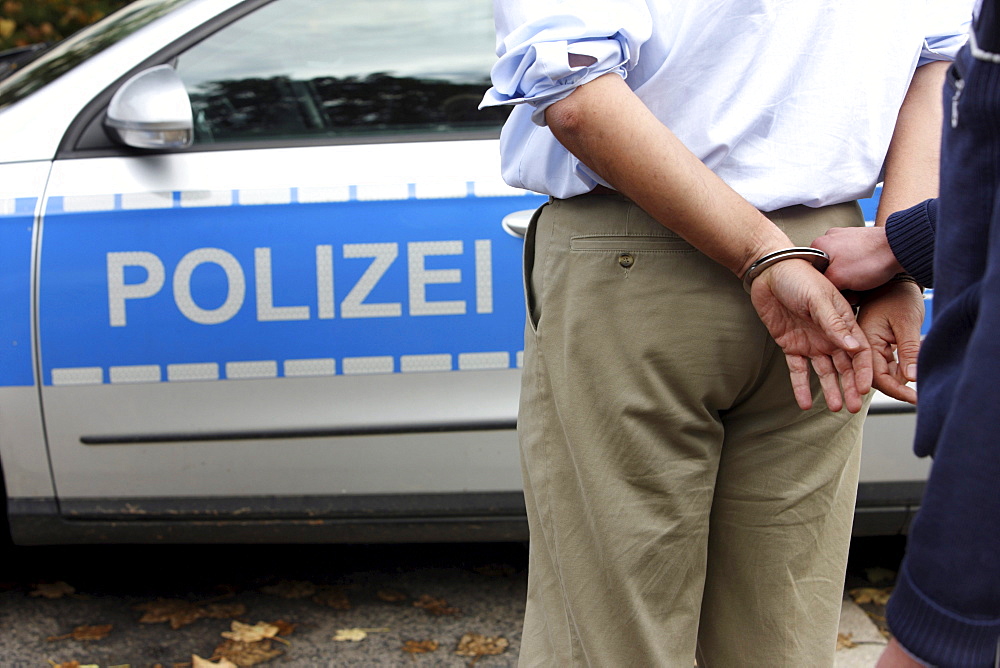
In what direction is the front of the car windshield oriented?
to the viewer's left

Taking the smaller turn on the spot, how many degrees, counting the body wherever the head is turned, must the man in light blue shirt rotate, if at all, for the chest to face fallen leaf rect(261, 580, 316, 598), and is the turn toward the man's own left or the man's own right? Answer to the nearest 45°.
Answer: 0° — they already face it

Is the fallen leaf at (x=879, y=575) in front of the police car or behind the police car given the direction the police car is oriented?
behind

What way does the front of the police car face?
to the viewer's left

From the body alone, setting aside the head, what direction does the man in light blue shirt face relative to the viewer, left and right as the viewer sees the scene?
facing away from the viewer and to the left of the viewer
